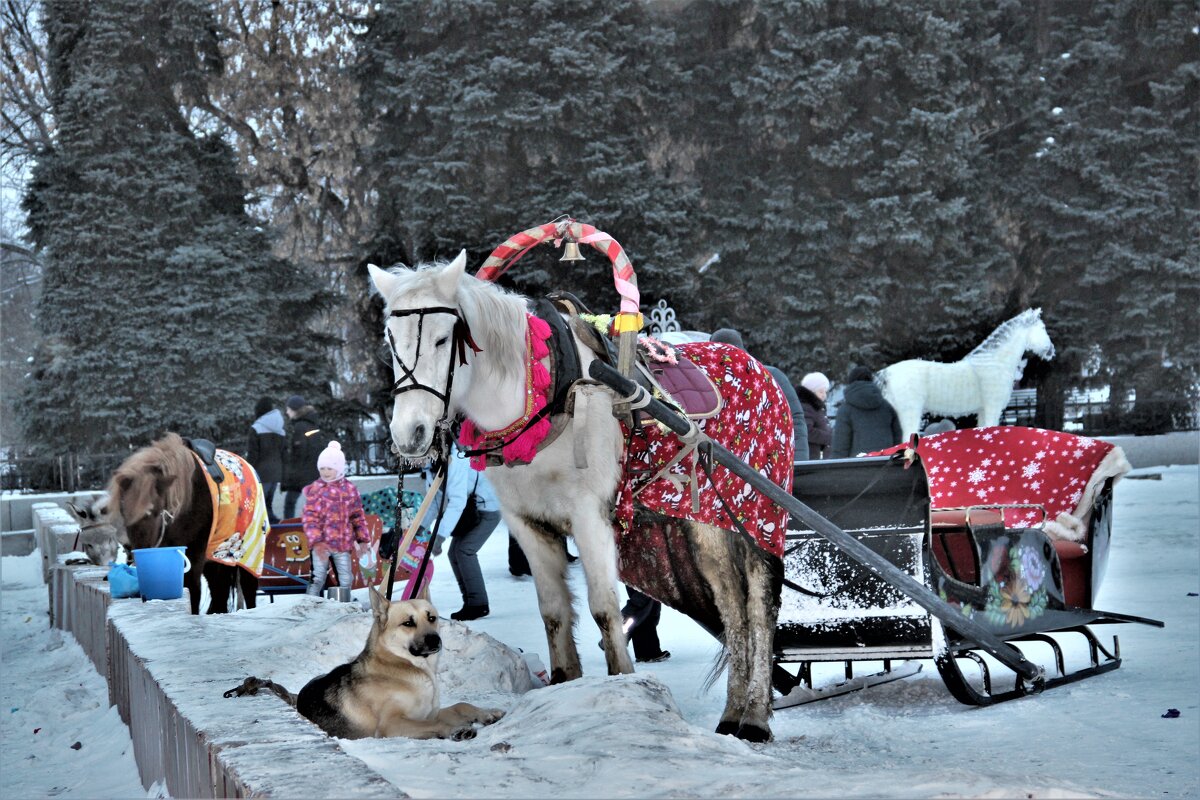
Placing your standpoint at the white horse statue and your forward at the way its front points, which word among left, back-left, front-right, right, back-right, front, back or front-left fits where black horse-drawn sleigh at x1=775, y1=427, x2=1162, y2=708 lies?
right

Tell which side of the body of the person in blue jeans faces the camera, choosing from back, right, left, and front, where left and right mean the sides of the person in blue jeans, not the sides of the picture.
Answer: left

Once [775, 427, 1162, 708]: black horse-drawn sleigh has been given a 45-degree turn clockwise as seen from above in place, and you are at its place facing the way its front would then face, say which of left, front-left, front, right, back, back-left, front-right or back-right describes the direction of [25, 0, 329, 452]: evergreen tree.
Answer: front-right

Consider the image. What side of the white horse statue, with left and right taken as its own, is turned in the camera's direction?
right

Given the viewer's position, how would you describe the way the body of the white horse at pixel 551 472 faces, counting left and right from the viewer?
facing the viewer and to the left of the viewer

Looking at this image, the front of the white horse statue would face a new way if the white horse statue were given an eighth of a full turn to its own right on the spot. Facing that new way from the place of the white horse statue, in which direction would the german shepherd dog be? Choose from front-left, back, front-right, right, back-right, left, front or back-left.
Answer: front-right

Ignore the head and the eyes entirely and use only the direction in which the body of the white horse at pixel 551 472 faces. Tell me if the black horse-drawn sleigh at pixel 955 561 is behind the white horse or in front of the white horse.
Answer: behind

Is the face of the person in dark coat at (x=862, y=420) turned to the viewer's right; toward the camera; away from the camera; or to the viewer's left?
away from the camera

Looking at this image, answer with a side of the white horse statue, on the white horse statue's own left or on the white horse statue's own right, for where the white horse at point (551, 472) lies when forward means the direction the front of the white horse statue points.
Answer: on the white horse statue's own right

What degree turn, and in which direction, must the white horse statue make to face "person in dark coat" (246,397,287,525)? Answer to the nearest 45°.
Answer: approximately 135° to its right

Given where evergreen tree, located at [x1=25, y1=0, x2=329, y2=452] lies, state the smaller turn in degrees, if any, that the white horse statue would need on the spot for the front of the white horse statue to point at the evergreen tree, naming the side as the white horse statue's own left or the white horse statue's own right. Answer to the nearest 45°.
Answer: approximately 180°

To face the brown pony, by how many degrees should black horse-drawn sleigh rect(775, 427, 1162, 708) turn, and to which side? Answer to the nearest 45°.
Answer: approximately 45° to its right

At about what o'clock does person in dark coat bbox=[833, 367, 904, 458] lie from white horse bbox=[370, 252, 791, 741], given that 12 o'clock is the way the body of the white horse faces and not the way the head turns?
The person in dark coat is roughly at 5 o'clock from the white horse.

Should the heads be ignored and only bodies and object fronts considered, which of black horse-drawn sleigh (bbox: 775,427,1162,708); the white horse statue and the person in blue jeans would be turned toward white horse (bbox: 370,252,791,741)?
the black horse-drawn sleigh
